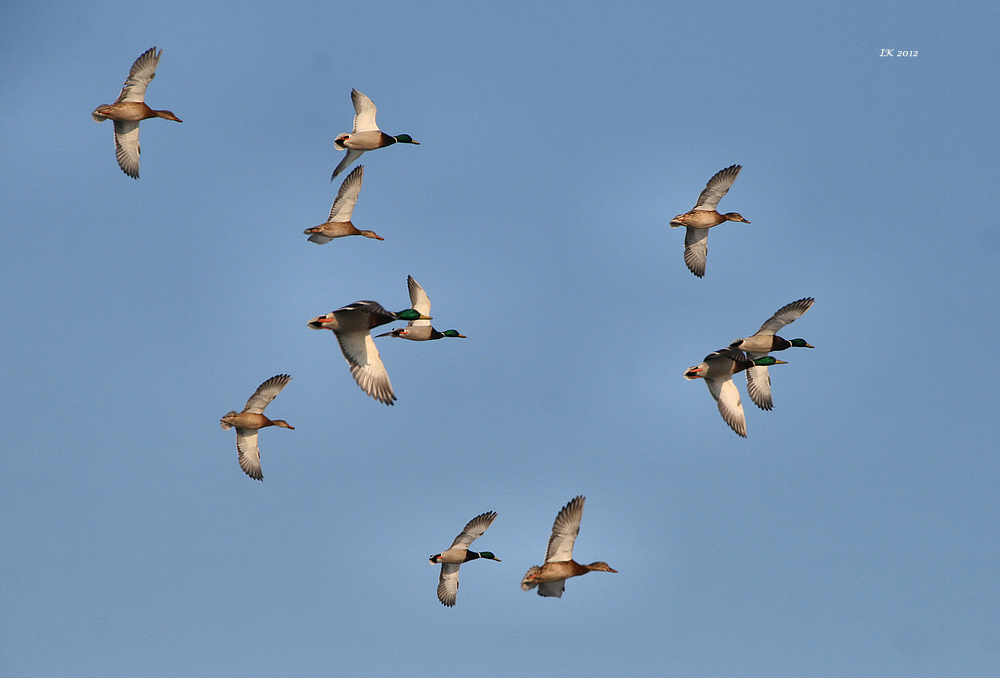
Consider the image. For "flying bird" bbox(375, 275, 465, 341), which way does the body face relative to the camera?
to the viewer's right

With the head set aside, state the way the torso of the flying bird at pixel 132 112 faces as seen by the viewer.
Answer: to the viewer's right

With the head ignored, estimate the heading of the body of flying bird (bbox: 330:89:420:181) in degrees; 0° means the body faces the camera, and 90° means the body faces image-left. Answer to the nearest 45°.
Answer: approximately 270°

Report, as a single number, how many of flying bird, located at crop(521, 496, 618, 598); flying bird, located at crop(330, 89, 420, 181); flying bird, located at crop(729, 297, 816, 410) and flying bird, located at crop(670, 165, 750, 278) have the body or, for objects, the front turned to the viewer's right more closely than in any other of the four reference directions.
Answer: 4

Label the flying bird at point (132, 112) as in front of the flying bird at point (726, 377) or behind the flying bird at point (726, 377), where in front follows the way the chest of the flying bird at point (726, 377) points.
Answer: behind

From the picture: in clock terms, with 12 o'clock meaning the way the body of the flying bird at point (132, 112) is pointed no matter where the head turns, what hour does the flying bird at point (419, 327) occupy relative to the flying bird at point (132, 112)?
the flying bird at point (419, 327) is roughly at 12 o'clock from the flying bird at point (132, 112).

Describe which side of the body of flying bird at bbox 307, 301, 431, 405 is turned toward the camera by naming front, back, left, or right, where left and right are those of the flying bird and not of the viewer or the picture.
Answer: right

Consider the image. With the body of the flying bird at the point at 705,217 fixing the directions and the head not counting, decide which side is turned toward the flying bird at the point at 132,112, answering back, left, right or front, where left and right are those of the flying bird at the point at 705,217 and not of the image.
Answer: back

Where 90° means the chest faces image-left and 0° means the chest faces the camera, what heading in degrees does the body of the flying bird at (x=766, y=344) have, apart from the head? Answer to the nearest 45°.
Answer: approximately 270°

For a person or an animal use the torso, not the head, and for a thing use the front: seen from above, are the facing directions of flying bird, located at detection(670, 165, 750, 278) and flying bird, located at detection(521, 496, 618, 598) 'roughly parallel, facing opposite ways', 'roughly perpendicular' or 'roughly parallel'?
roughly parallel

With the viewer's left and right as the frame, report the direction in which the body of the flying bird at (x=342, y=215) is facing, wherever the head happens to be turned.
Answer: facing to the right of the viewer

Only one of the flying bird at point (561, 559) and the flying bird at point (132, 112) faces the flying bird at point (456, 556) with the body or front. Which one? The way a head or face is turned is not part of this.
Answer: the flying bird at point (132, 112)

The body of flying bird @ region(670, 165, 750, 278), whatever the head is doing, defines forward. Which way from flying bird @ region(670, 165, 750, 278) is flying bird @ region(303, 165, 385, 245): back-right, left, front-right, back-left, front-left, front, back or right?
back
